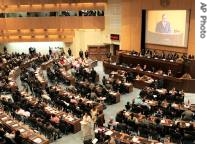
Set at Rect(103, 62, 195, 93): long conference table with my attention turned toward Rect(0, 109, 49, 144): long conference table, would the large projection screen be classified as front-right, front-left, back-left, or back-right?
back-right

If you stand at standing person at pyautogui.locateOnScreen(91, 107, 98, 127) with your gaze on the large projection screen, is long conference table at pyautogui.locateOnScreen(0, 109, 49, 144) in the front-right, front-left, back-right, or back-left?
back-left

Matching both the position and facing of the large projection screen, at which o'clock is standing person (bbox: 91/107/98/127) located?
The standing person is roughly at 11 o'clock from the large projection screen.

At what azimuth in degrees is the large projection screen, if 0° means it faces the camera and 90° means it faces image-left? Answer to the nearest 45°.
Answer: approximately 45°
